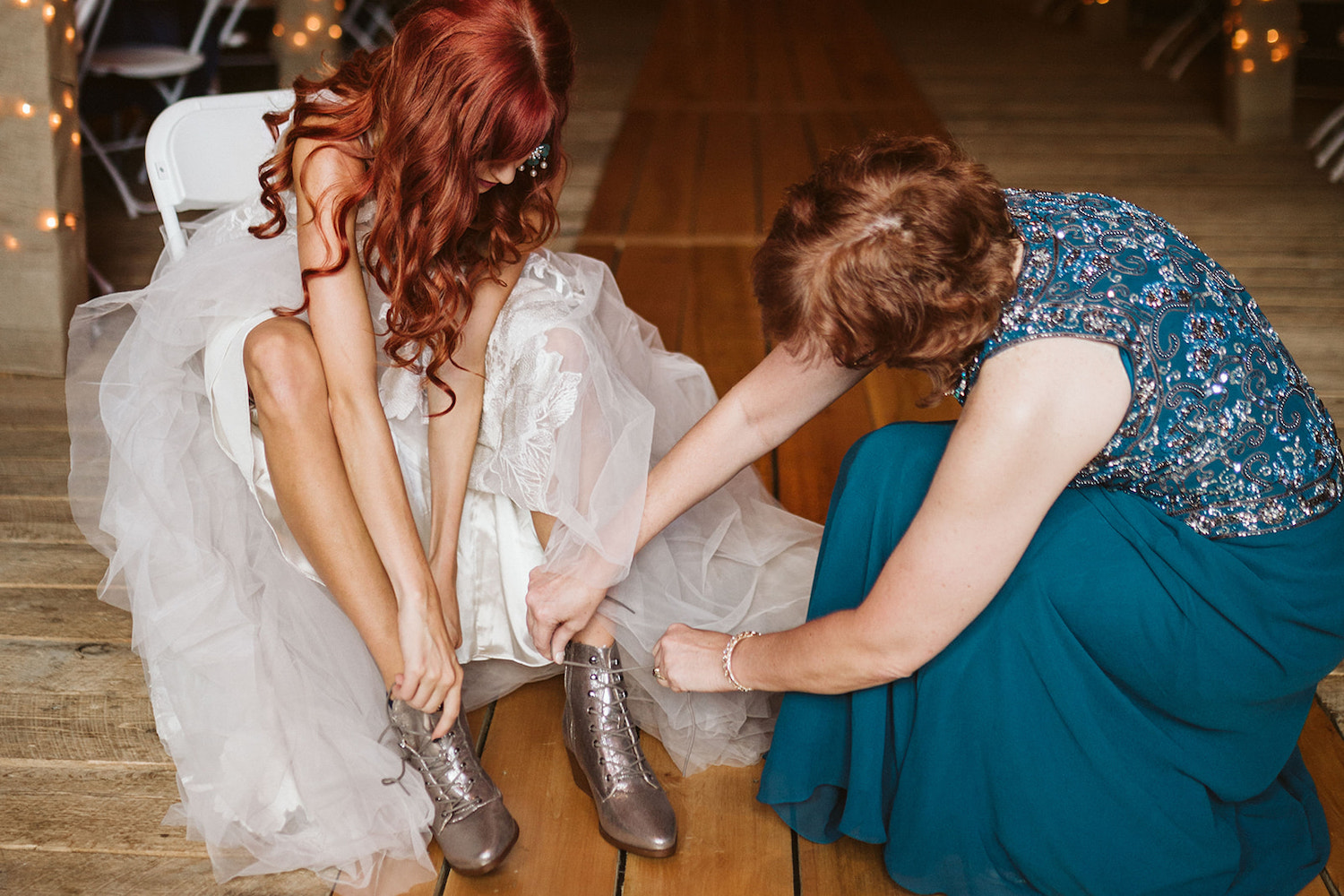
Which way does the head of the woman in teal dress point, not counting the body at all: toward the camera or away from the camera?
away from the camera

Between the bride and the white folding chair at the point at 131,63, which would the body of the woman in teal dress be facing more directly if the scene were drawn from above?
the bride

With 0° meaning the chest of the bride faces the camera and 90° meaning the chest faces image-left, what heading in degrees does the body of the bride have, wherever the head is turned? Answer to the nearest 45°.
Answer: approximately 315°

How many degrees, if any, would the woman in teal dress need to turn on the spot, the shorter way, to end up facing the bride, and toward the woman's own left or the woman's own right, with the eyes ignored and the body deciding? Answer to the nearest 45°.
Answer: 0° — they already face them

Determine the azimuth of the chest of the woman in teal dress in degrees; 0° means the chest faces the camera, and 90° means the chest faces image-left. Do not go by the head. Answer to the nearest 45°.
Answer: approximately 90°

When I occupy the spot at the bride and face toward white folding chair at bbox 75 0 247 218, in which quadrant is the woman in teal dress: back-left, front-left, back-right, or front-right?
back-right

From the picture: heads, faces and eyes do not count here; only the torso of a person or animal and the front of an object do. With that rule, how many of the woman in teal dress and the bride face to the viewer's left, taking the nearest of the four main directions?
1
